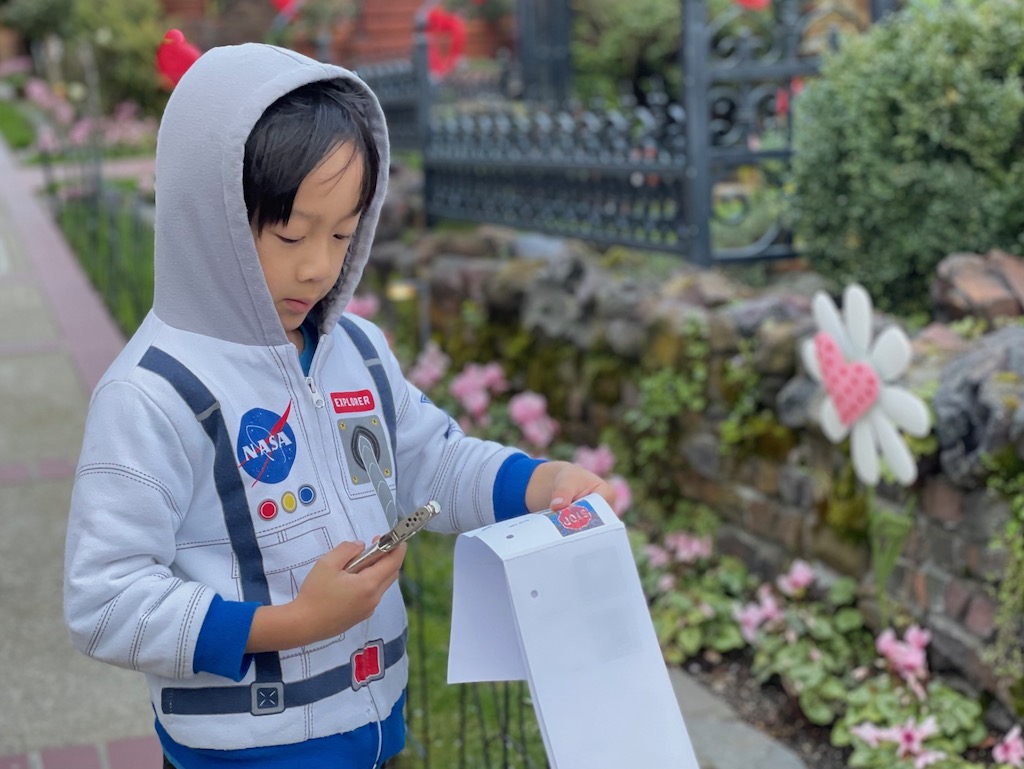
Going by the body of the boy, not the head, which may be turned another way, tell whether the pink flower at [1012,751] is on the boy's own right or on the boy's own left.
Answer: on the boy's own left

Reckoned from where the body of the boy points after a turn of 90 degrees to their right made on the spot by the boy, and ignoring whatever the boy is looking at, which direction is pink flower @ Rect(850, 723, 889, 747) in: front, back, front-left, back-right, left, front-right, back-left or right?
back

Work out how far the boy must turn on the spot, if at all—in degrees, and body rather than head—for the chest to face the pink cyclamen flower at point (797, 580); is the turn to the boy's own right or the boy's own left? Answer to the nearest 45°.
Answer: approximately 90° to the boy's own left

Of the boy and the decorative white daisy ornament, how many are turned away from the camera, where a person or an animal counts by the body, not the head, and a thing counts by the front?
0

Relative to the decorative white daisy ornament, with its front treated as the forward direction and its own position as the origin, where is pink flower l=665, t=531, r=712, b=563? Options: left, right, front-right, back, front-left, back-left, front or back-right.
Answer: right

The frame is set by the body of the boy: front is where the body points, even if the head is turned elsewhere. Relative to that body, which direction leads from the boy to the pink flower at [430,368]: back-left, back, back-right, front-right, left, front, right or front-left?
back-left

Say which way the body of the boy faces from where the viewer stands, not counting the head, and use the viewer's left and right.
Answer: facing the viewer and to the right of the viewer

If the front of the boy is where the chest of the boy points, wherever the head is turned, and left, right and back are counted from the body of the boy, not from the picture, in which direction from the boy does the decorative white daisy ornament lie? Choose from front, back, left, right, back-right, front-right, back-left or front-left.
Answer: left

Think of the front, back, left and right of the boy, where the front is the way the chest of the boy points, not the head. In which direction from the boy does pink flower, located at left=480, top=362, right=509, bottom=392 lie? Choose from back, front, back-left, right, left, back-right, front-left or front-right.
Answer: back-left

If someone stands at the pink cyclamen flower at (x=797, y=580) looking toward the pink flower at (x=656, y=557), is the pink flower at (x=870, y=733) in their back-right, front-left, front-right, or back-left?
back-left

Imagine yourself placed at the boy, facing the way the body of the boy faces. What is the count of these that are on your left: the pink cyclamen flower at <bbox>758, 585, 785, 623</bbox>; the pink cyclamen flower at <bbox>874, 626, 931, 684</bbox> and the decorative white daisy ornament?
3

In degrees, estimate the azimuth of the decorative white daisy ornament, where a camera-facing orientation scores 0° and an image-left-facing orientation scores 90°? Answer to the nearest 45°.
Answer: approximately 45°

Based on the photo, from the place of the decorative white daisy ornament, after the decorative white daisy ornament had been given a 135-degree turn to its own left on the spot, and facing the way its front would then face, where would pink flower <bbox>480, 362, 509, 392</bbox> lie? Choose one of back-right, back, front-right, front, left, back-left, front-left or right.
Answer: back-left
